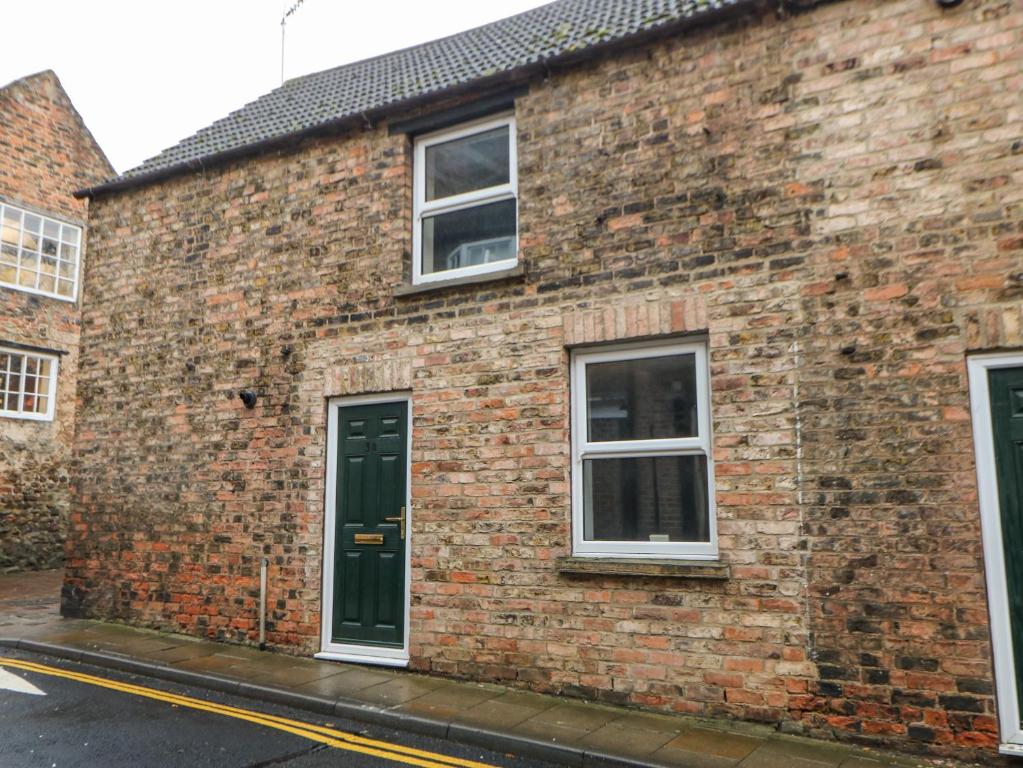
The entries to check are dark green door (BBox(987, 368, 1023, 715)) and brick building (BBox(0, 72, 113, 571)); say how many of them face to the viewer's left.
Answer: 0

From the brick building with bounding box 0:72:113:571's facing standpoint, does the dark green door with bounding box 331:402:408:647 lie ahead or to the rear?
ahead

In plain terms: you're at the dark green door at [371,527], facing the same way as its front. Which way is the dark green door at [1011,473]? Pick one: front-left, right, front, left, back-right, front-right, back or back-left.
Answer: left

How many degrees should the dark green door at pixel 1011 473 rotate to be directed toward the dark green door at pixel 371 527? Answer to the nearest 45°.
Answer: approximately 90° to its right

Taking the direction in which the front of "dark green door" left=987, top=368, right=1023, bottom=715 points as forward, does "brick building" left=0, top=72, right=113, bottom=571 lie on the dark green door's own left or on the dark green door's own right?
on the dark green door's own right

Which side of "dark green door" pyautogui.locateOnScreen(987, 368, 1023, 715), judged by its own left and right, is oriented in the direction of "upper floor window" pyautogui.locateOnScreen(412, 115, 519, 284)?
right

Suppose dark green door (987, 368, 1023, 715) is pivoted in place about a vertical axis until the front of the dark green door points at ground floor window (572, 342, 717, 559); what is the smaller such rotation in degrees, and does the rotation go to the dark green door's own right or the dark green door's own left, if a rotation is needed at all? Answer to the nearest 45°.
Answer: approximately 90° to the dark green door's own right

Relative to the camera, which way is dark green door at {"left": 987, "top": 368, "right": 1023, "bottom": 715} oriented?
toward the camera

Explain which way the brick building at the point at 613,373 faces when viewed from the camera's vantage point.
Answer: facing the viewer and to the left of the viewer

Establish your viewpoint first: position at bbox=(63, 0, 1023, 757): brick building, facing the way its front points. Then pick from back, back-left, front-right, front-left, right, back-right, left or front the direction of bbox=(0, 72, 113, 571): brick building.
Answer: right

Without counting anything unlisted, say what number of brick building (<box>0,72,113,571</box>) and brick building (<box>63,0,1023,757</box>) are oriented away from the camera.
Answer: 0

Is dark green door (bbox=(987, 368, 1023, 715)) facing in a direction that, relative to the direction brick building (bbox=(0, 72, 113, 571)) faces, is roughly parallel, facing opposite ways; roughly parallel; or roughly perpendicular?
roughly perpendicular

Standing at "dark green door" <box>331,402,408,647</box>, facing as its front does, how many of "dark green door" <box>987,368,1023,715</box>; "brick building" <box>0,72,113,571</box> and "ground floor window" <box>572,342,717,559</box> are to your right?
1

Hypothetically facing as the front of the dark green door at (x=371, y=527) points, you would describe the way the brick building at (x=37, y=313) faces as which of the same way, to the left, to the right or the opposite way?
to the left
